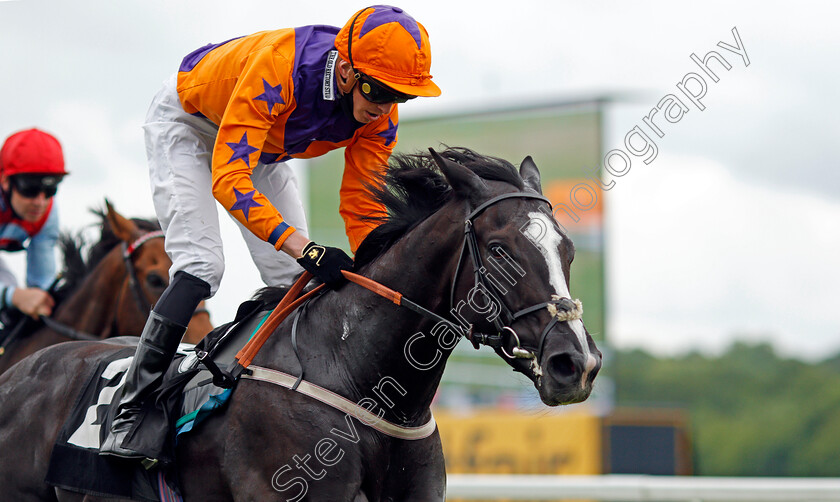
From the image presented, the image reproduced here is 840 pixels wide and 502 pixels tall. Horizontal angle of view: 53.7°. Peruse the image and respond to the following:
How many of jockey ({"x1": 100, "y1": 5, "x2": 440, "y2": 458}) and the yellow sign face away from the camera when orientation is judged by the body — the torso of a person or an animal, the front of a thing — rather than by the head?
0

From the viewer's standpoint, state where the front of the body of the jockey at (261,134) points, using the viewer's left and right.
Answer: facing the viewer and to the right of the viewer

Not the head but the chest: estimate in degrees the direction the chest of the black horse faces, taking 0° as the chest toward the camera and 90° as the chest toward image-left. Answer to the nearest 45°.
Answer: approximately 315°

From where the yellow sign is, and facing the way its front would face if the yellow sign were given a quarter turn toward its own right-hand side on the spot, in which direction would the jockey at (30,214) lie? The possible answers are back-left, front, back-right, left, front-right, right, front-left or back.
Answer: front-left

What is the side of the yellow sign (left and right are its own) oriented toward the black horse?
front

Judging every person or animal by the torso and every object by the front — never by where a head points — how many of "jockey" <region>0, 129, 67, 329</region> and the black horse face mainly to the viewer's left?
0

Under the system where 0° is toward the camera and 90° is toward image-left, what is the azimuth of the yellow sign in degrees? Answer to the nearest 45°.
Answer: approximately 0°

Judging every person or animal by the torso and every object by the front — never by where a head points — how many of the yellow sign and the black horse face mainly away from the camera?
0

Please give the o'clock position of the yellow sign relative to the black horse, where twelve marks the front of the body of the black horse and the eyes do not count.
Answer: The yellow sign is roughly at 8 o'clock from the black horse.

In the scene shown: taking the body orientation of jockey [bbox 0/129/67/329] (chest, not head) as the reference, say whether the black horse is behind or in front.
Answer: in front

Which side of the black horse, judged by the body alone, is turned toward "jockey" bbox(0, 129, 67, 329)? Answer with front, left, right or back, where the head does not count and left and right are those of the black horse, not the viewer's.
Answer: back
